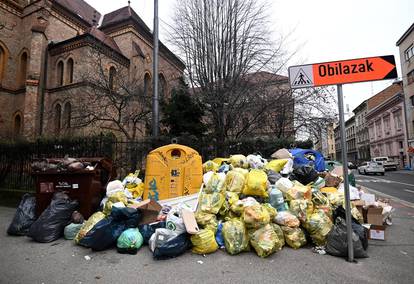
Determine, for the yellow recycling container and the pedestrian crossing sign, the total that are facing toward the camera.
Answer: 2

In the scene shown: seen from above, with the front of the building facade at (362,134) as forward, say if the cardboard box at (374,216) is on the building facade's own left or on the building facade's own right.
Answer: on the building facade's own left

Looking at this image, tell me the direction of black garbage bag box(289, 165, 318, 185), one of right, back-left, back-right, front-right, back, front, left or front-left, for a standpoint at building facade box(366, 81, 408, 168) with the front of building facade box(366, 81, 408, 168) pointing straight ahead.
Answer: front-left

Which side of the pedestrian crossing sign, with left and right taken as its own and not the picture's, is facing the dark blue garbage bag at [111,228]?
right

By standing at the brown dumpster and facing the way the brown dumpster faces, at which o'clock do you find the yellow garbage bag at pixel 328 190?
The yellow garbage bag is roughly at 10 o'clock from the brown dumpster.

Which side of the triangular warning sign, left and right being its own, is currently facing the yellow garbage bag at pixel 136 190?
right

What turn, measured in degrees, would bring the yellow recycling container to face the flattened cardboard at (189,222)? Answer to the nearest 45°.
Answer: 0° — it already faces it

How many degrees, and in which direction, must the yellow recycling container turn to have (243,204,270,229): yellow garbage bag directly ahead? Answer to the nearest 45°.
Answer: approximately 45° to its left

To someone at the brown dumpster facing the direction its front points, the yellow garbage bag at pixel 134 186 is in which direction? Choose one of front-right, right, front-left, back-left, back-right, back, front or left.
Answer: left

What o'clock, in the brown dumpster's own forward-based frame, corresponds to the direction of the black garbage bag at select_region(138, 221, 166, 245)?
The black garbage bag is roughly at 11 o'clock from the brown dumpster.

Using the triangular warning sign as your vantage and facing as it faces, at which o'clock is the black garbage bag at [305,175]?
The black garbage bag is roughly at 6 o'clock from the triangular warning sign.

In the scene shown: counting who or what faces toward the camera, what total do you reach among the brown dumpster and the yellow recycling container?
2
